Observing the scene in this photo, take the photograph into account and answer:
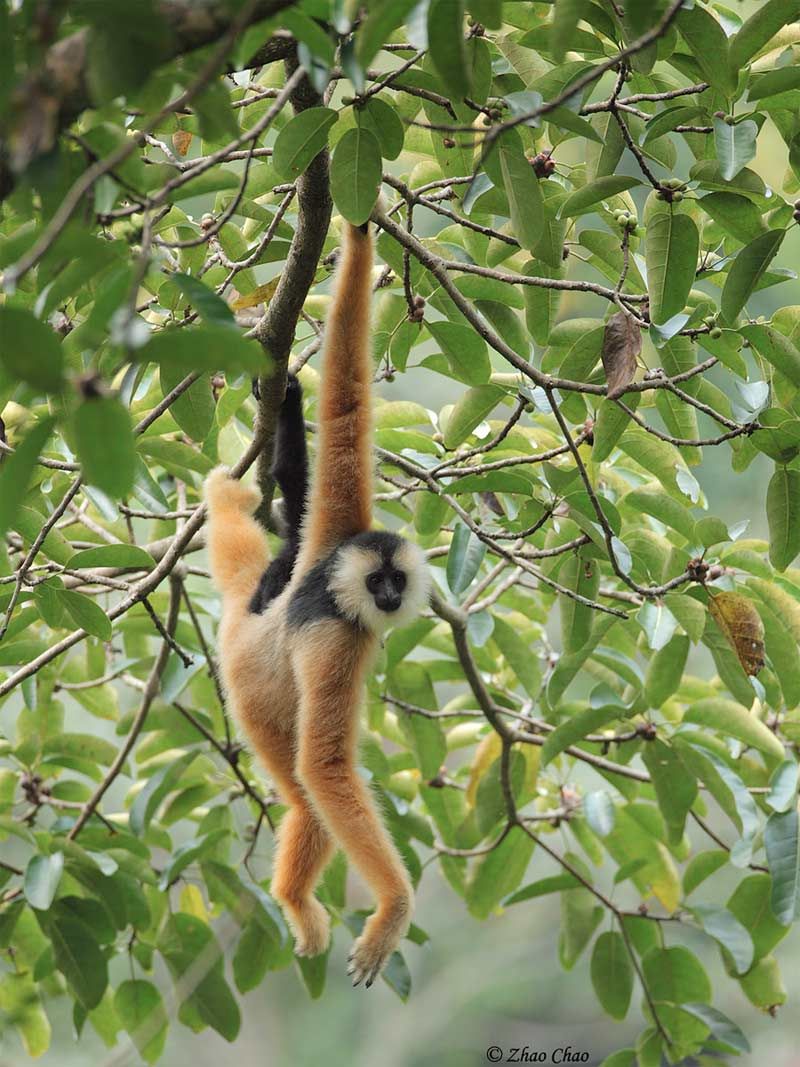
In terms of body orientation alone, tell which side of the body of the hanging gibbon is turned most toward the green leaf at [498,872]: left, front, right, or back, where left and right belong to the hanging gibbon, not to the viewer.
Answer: left

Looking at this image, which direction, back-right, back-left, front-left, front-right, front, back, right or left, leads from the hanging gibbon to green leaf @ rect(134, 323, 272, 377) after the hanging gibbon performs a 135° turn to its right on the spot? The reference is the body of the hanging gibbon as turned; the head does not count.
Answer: left

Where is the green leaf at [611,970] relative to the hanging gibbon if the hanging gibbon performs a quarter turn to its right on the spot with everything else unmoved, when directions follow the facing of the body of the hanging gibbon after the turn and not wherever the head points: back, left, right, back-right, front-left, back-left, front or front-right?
back

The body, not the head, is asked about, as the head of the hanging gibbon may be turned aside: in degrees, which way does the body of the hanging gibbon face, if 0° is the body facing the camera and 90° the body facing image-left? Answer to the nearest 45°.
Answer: approximately 315°
